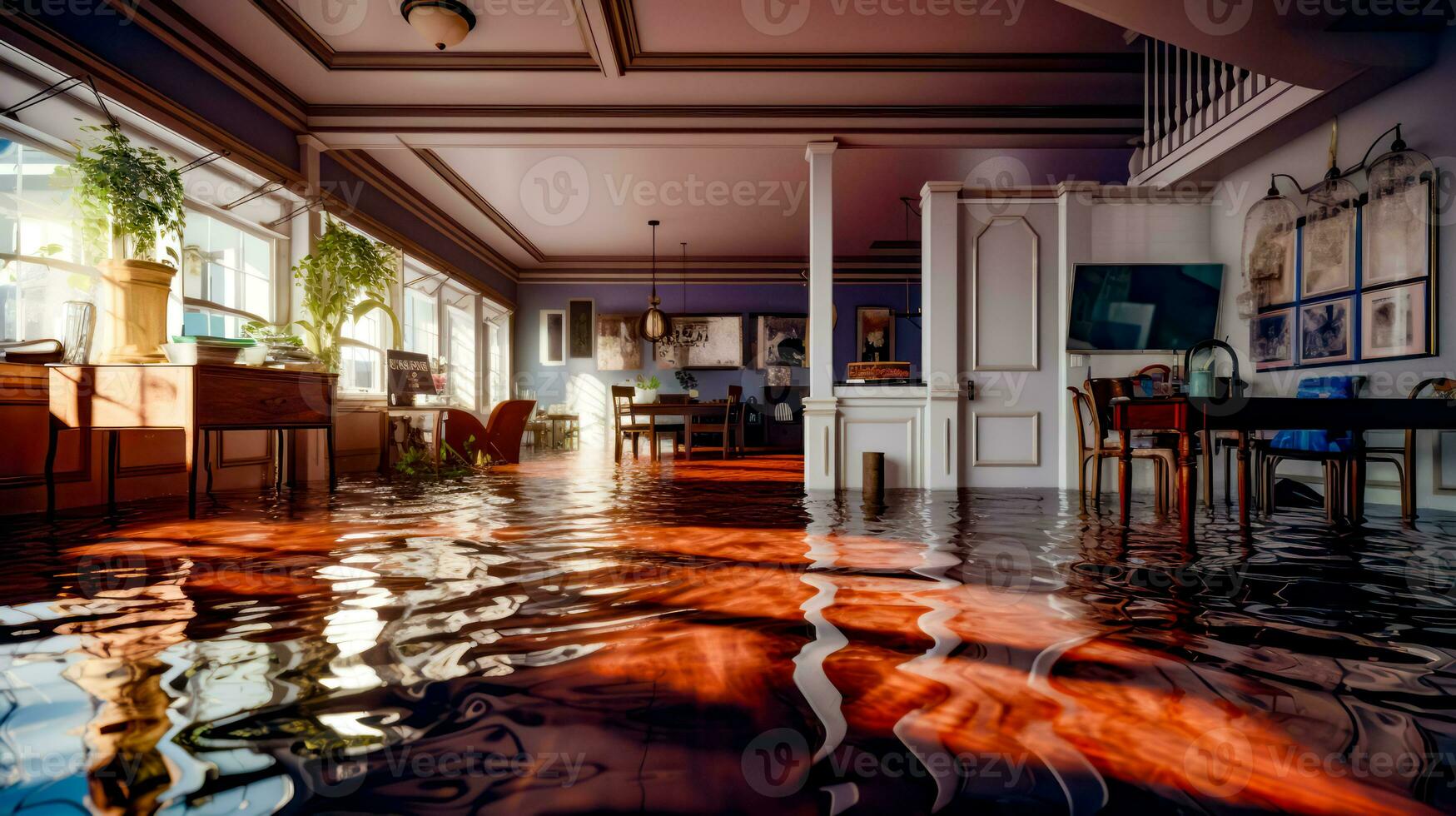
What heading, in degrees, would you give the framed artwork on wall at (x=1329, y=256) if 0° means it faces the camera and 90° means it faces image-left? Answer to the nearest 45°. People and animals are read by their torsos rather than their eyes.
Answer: approximately 45°

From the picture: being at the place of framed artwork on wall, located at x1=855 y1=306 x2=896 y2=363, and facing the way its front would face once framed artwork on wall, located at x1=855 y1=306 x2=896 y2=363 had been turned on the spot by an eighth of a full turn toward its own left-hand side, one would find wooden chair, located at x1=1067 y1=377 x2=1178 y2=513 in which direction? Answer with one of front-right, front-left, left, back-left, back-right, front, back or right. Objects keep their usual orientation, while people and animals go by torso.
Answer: front-right

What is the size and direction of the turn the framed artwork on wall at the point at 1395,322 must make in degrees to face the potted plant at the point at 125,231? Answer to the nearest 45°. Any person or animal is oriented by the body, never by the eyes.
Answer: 0° — it already faces it

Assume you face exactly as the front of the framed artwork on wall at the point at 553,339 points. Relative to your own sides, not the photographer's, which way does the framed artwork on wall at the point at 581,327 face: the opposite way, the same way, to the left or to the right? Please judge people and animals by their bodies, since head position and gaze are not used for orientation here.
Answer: the same way

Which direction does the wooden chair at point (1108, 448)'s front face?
to the viewer's right

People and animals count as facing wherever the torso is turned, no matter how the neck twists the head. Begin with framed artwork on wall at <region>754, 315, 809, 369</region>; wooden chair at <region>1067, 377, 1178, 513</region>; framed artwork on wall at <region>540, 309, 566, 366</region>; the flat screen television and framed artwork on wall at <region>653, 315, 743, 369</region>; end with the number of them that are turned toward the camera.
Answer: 4

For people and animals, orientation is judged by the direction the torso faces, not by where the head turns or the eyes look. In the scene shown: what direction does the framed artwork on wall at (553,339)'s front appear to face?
toward the camera

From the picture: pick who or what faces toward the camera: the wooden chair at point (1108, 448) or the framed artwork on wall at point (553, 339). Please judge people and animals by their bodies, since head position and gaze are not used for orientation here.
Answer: the framed artwork on wall

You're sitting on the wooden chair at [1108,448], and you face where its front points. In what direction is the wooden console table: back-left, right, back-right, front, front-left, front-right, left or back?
back-right

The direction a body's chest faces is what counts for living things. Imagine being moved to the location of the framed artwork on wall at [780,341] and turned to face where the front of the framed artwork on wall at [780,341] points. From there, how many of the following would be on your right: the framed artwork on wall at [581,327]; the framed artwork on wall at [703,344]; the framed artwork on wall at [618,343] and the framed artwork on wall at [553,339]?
4

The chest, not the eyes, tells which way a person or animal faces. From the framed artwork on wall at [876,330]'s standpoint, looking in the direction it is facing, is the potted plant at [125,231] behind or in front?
in front

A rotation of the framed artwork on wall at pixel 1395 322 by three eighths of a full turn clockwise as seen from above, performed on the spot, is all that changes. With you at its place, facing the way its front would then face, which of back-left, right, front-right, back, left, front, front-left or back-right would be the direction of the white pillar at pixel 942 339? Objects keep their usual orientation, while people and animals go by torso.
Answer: left

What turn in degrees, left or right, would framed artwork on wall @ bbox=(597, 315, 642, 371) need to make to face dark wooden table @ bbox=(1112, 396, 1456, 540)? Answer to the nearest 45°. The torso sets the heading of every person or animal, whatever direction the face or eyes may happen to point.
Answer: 0° — it already faces it

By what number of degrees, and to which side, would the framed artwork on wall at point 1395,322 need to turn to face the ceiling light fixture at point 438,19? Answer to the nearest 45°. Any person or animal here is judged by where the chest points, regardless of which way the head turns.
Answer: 0° — it already faces it

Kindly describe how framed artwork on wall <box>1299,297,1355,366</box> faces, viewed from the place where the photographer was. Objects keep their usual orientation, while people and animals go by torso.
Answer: facing the viewer and to the left of the viewer

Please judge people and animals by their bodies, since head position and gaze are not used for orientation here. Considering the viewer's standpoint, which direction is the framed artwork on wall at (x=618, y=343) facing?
facing the viewer
